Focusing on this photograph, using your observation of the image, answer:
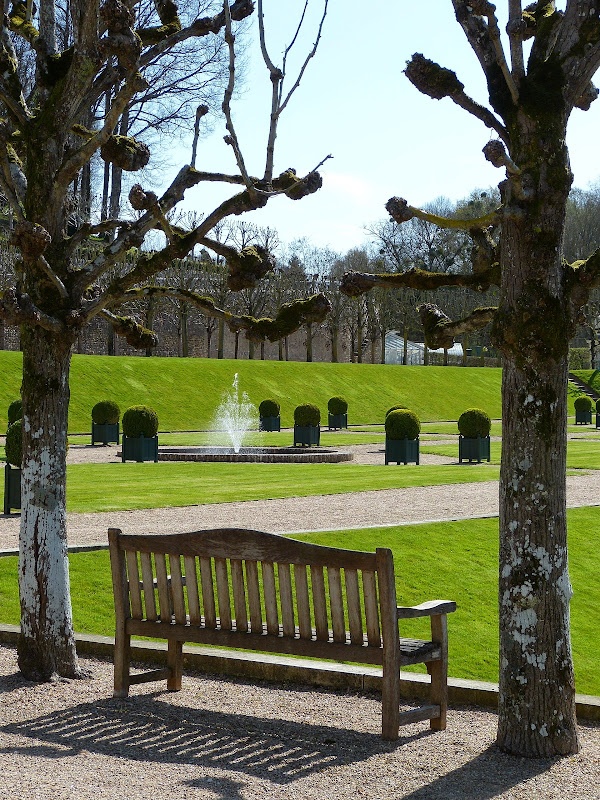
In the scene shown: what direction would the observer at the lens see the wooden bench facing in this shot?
facing away from the viewer and to the right of the viewer

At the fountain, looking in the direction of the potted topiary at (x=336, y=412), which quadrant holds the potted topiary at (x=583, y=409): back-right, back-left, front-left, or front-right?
front-right

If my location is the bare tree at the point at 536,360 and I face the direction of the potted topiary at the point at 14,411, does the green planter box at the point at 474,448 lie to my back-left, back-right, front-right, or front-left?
front-right

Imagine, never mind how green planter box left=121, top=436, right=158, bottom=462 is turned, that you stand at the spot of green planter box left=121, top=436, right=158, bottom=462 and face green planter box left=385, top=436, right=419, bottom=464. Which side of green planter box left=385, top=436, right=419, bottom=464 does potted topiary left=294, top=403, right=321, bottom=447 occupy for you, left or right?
left

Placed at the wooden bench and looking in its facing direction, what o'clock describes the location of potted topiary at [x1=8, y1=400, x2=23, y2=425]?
The potted topiary is roughly at 10 o'clock from the wooden bench.

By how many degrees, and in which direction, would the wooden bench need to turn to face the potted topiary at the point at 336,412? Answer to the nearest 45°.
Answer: approximately 45° to its left

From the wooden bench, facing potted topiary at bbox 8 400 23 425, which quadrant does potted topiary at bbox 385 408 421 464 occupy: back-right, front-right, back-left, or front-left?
front-right

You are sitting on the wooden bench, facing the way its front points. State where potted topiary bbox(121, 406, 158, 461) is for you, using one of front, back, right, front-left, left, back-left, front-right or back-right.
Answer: front-left
